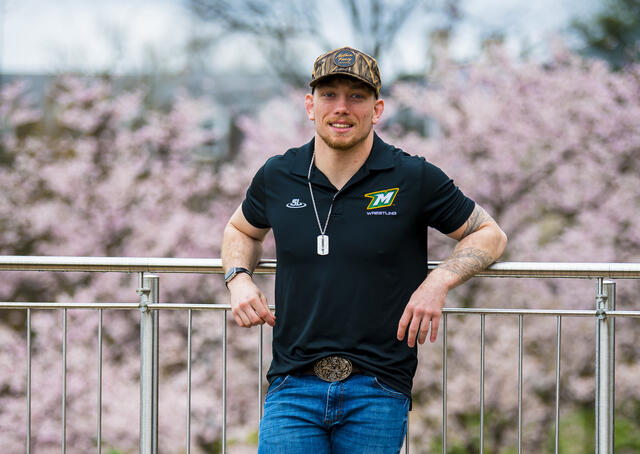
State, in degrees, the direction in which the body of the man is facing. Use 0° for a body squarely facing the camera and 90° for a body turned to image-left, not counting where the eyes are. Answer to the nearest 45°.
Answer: approximately 0°
